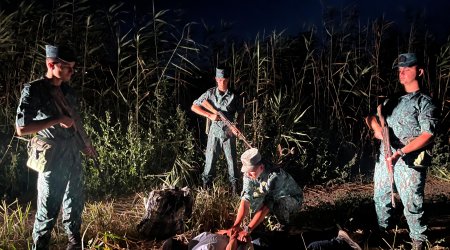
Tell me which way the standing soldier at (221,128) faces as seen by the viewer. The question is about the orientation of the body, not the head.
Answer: toward the camera

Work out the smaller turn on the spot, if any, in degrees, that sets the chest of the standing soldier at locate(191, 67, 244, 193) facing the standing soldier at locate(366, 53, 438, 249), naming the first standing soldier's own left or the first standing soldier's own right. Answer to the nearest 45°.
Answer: approximately 45° to the first standing soldier's own left

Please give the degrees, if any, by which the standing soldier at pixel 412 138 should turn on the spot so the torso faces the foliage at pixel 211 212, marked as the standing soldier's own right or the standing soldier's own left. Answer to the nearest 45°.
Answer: approximately 45° to the standing soldier's own right

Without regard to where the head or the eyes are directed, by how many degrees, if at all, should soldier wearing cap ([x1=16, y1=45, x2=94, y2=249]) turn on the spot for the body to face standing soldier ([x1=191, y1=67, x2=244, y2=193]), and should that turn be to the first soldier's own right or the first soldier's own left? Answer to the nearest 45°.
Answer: approximately 90° to the first soldier's own left

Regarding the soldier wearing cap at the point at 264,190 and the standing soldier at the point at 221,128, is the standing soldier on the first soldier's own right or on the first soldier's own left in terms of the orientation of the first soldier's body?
on the first soldier's own right

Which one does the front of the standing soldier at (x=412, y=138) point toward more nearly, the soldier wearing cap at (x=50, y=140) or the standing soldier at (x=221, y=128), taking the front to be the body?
the soldier wearing cap

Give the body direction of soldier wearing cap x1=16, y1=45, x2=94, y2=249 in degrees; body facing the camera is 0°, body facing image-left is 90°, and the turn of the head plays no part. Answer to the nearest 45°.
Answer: approximately 315°

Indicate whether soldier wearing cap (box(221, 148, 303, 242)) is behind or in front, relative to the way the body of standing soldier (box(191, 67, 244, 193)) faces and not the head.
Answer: in front

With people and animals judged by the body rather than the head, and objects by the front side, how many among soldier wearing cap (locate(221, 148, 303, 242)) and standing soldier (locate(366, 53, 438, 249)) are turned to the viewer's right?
0

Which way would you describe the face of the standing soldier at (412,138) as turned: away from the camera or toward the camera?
toward the camera

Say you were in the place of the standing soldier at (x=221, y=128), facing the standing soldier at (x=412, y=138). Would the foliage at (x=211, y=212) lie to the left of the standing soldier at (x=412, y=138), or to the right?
right

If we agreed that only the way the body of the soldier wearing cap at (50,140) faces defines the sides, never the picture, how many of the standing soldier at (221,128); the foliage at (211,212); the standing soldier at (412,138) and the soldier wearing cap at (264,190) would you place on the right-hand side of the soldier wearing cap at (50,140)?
0

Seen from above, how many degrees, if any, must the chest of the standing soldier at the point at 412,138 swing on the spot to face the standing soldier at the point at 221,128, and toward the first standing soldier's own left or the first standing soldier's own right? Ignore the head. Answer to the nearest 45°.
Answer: approximately 90° to the first standing soldier's own right

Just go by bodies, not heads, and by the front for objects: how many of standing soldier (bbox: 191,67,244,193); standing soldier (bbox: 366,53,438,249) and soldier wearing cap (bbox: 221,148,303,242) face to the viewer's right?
0

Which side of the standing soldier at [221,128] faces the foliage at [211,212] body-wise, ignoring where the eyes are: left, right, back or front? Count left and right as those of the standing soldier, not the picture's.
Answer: front
